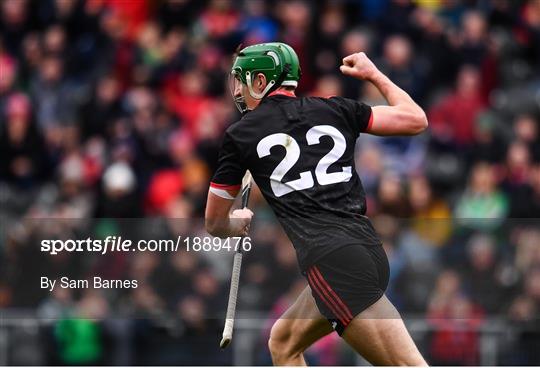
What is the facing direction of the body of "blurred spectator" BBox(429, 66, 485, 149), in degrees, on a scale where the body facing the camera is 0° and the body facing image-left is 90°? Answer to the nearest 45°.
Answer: approximately 0°

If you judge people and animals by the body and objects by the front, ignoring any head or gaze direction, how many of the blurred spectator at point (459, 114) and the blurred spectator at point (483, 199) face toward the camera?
2

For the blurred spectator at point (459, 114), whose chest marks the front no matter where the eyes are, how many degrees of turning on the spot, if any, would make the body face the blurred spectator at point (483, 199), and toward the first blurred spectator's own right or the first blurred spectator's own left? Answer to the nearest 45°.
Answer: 0° — they already face them
